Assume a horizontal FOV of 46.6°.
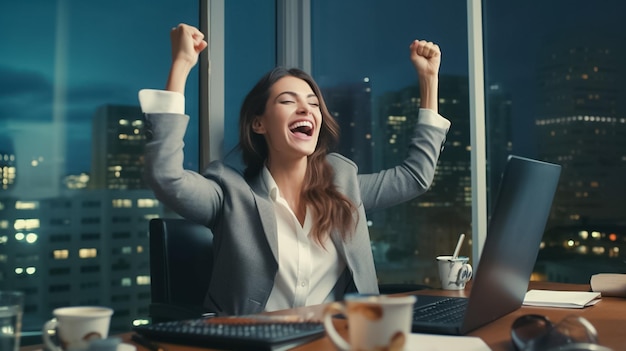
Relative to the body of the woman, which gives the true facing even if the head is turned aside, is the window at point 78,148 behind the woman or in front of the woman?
behind

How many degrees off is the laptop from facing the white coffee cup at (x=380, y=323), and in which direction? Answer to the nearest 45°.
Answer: approximately 135° to its left

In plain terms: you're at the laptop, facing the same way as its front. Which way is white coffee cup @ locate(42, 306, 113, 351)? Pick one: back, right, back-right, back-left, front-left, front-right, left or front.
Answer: left

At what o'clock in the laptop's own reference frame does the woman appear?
The woman is roughly at 12 o'clock from the laptop.

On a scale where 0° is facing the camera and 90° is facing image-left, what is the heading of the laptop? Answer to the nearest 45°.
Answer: approximately 135°

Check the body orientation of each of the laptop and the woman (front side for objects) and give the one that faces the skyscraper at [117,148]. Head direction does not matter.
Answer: the laptop

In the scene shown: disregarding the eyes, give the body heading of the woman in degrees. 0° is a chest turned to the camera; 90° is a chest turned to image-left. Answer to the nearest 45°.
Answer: approximately 315°

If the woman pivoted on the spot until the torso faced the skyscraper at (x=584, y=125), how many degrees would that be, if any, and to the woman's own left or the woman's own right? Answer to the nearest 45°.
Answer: approximately 90° to the woman's own left
